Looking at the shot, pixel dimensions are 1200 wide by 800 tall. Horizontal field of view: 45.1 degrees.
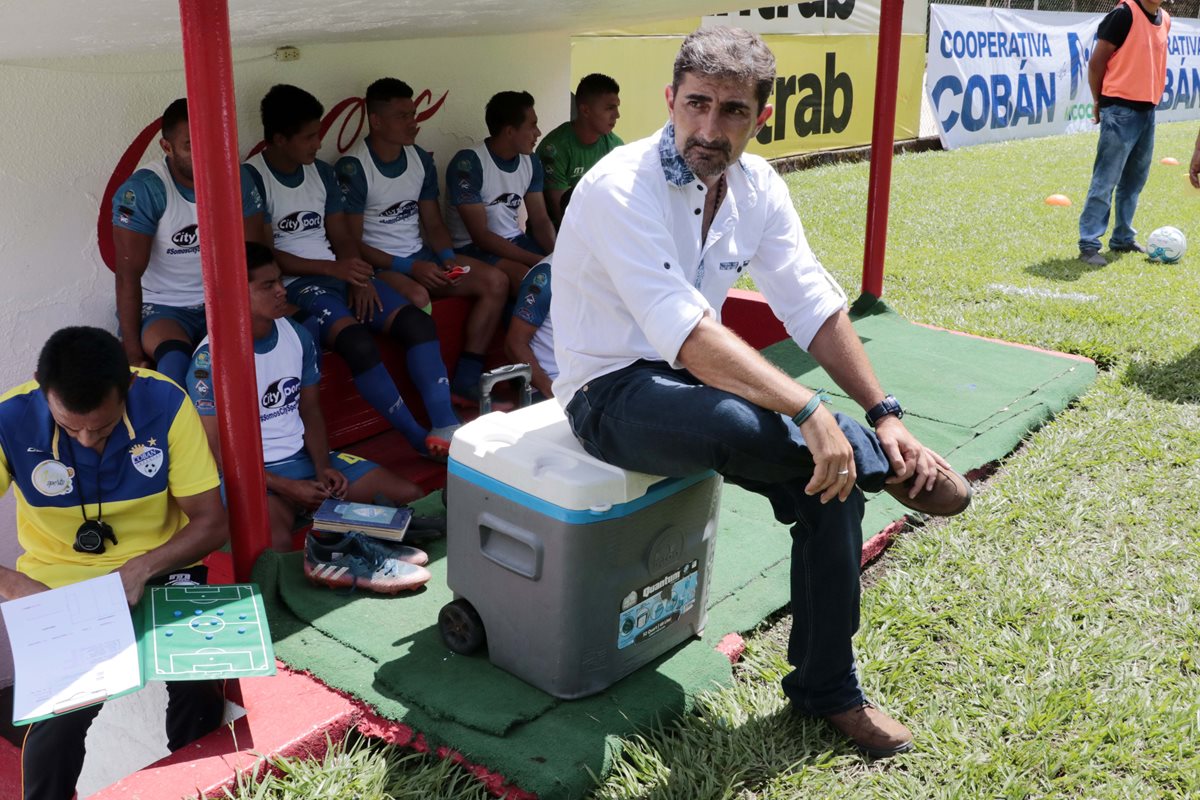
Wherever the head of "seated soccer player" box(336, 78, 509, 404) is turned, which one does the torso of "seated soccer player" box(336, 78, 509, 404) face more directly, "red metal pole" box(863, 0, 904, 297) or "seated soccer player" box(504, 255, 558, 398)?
the seated soccer player

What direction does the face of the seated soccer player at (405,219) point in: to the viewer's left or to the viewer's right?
to the viewer's right

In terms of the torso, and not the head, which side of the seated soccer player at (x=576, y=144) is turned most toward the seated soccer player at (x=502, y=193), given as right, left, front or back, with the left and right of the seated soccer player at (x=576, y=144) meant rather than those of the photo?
right

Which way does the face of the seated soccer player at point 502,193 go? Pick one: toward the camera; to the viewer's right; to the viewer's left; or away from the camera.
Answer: to the viewer's right

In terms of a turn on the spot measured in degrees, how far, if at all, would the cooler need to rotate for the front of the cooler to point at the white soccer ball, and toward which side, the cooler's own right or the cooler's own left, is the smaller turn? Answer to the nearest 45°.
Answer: approximately 90° to the cooler's own left

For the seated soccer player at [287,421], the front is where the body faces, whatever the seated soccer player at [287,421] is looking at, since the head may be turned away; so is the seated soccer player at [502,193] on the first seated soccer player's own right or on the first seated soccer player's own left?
on the first seated soccer player's own left

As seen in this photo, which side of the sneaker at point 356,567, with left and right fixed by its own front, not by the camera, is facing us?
right

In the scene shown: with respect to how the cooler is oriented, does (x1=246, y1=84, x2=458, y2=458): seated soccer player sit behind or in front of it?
behind
